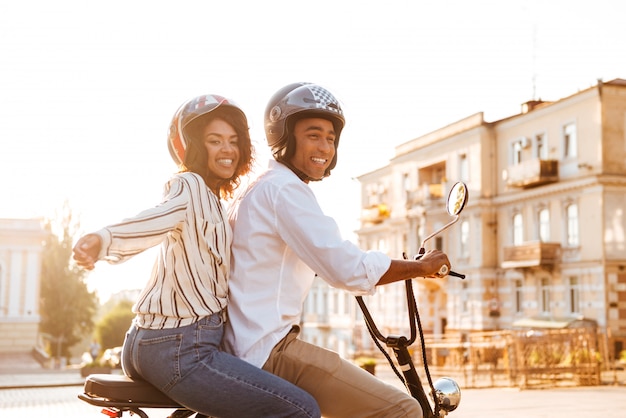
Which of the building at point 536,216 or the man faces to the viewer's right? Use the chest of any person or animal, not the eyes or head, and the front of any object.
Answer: the man

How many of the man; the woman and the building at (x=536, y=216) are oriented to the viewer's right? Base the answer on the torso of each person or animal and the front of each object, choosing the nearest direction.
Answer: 2

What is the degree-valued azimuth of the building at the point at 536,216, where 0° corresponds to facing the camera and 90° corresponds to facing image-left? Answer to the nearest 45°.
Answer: approximately 45°

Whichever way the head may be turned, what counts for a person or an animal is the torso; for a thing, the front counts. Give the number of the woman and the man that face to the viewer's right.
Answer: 2

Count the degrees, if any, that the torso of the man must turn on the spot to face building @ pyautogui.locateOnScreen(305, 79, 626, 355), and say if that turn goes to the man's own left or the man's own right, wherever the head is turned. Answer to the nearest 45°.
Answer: approximately 90° to the man's own left

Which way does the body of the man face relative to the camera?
to the viewer's right

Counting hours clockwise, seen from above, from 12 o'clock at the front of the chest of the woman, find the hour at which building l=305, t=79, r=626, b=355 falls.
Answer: The building is roughly at 10 o'clock from the woman.

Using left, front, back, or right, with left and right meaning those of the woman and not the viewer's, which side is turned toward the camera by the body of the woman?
right

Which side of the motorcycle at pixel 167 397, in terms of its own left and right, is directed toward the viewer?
right
